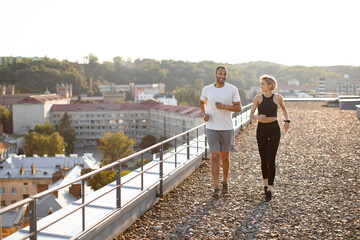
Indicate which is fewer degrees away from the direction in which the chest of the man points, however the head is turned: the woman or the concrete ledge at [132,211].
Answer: the concrete ledge

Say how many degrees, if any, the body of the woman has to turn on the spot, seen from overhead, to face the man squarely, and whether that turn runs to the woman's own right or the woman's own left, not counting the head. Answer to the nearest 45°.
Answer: approximately 90° to the woman's own right

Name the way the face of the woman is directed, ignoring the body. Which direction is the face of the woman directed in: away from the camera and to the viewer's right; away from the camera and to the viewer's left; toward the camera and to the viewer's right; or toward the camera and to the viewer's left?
toward the camera and to the viewer's left

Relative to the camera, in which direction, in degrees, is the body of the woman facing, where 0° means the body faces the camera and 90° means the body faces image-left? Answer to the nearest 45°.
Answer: approximately 0°

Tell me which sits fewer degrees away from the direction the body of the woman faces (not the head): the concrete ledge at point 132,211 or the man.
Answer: the concrete ledge

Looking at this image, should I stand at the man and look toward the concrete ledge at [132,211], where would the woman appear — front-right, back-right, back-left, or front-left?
back-left

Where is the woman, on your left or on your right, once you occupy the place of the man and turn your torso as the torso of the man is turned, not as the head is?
on your left

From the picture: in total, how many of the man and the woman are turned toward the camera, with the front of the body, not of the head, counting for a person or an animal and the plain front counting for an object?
2

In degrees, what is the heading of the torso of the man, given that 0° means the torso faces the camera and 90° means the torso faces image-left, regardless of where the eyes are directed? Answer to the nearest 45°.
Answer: approximately 0°
